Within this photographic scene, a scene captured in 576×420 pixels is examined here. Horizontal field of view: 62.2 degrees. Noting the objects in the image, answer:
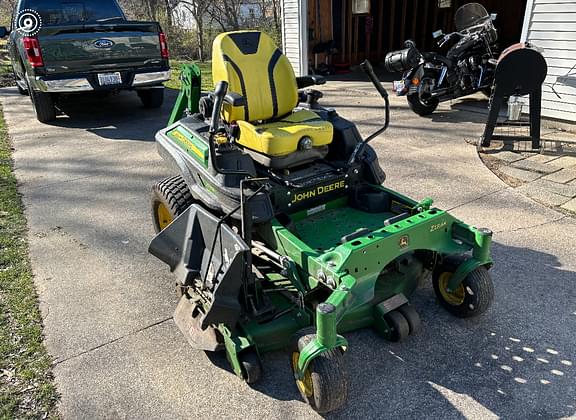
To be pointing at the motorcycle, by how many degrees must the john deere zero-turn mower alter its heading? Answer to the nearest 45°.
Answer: approximately 90° to its left

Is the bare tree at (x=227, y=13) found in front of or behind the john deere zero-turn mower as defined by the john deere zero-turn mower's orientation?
behind

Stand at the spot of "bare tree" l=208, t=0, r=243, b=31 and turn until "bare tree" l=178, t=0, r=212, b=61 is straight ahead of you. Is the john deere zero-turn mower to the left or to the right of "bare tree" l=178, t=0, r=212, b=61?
left

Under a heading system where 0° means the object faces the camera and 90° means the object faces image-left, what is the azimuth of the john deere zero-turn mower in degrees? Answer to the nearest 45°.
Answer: approximately 315°

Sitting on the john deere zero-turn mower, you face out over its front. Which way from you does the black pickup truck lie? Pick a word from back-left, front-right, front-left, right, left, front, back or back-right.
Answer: back

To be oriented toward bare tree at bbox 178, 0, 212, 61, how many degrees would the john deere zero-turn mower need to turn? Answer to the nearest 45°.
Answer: approximately 135° to its left
